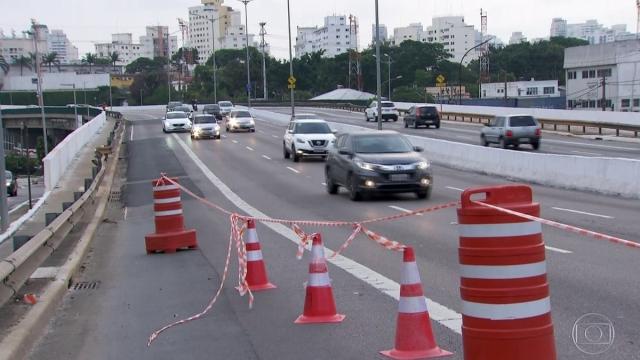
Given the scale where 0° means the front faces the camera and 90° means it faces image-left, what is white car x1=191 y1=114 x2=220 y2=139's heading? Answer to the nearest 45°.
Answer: approximately 0°

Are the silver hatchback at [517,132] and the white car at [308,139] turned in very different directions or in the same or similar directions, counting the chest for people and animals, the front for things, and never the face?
very different directions

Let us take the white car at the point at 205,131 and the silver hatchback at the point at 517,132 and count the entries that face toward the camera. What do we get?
1

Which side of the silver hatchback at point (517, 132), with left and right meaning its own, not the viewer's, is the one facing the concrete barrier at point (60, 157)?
left

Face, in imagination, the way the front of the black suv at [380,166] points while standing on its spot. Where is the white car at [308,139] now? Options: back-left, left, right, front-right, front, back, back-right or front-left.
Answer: back-left

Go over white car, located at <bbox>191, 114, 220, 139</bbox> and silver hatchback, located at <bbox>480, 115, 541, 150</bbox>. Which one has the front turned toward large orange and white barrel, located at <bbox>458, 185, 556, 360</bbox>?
the white car

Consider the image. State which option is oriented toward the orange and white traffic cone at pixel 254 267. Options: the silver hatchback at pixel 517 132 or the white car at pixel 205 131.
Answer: the white car

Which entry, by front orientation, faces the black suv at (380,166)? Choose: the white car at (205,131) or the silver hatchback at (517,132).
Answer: the white car

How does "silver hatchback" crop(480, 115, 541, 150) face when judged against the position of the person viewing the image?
facing away from the viewer and to the left of the viewer

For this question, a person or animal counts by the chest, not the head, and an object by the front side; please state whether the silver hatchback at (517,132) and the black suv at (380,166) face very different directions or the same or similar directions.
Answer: very different directions

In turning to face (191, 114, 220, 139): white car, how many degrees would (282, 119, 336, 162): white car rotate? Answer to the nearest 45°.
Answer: approximately 135° to its left
